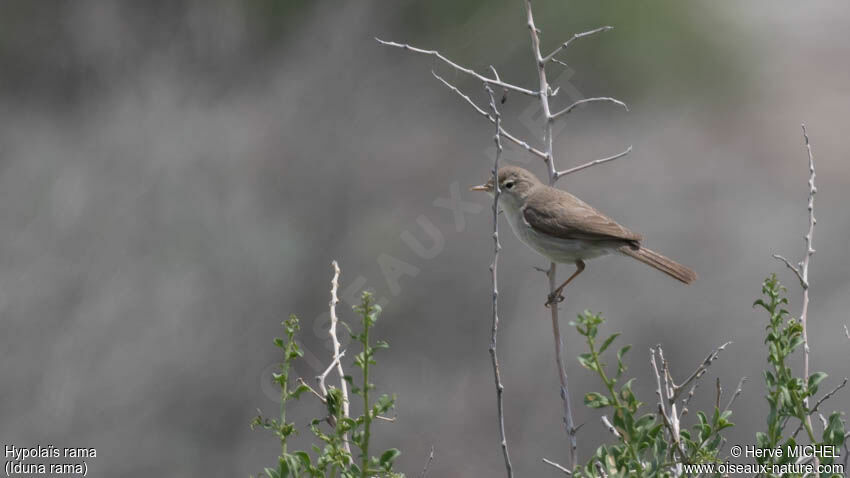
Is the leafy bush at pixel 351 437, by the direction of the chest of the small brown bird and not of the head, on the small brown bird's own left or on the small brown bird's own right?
on the small brown bird's own left

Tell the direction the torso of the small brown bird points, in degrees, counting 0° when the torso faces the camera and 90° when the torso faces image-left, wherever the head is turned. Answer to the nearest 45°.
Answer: approximately 90°
